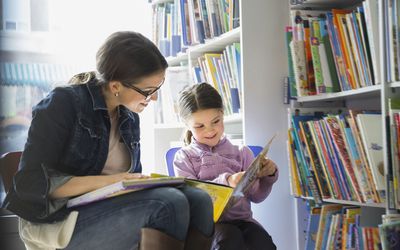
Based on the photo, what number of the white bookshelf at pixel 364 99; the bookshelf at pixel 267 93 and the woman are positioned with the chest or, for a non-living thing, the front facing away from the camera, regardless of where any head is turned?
0

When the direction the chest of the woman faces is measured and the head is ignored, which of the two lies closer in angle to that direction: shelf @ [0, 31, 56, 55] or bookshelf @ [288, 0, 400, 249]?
the bookshelf

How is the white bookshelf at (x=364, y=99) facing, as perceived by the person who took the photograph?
facing the viewer and to the left of the viewer

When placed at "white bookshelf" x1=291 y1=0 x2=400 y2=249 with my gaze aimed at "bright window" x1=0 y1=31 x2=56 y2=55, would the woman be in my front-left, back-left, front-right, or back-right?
front-left

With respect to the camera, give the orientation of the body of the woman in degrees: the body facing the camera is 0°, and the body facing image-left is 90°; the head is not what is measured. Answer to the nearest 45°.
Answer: approximately 315°

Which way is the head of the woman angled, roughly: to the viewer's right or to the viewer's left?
to the viewer's right
